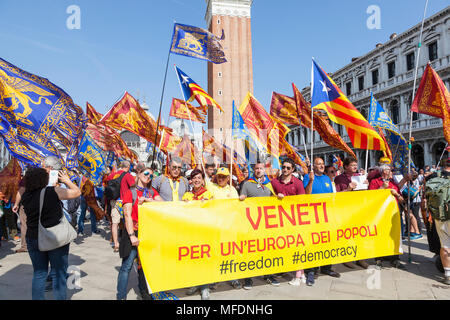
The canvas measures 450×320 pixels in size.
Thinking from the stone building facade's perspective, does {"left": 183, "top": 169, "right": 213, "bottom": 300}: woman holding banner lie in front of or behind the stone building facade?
in front

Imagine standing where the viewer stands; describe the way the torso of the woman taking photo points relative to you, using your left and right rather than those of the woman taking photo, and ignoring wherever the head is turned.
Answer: facing away from the viewer and to the right of the viewer

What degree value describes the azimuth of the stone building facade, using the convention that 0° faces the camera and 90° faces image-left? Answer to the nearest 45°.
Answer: approximately 45°

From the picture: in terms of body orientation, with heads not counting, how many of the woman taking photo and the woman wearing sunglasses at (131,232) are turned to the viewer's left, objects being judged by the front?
0

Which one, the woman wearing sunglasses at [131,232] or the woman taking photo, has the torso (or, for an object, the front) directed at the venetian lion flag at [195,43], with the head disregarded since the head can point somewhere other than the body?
the woman taking photo

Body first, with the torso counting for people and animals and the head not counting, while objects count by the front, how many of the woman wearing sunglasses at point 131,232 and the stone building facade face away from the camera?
0

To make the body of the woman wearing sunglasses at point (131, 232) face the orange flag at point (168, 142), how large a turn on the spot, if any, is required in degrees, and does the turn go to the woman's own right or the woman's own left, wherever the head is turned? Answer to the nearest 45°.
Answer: approximately 135° to the woman's own left

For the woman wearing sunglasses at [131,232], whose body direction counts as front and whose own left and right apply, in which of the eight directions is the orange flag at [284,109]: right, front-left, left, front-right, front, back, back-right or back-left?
left

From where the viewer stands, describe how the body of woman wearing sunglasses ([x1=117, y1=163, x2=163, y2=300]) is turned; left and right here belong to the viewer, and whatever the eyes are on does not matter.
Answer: facing the viewer and to the right of the viewer

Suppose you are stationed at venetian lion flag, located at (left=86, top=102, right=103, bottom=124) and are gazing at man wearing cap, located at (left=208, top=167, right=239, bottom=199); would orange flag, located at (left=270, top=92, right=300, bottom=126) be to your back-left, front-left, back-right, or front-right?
front-left
